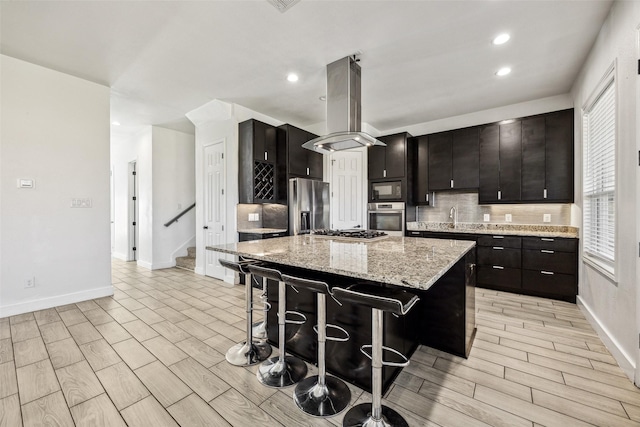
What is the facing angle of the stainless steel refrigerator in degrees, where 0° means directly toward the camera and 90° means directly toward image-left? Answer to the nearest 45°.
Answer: approximately 315°

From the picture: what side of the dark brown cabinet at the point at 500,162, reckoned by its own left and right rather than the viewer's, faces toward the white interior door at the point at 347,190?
right

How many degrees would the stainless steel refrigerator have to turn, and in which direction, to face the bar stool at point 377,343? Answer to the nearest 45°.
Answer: approximately 45° to its right

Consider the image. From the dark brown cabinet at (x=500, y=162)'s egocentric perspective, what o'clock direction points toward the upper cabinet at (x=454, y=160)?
The upper cabinet is roughly at 3 o'clock from the dark brown cabinet.

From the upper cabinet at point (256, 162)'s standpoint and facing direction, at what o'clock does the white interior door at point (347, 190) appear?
The white interior door is roughly at 10 o'clock from the upper cabinet.

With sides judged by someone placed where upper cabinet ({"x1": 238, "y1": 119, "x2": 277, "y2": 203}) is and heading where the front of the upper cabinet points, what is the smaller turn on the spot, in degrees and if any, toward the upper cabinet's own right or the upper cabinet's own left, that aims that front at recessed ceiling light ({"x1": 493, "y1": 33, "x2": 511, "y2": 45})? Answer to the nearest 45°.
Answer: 0° — it already faces it

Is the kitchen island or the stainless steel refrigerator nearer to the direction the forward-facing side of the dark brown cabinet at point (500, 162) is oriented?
the kitchen island

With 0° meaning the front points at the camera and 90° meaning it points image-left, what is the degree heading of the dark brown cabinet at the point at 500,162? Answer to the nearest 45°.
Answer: approximately 0°

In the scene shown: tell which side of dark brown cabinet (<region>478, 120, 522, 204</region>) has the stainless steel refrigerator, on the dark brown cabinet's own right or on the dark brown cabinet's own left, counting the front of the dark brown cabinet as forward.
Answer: on the dark brown cabinet's own right
